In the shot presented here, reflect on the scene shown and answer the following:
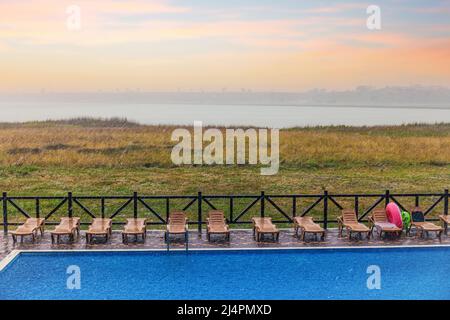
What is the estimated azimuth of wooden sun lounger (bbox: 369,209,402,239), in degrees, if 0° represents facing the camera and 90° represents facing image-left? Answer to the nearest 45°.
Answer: approximately 315°

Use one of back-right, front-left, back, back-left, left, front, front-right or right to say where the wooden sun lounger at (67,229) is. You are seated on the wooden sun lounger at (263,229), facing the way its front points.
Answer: back-right

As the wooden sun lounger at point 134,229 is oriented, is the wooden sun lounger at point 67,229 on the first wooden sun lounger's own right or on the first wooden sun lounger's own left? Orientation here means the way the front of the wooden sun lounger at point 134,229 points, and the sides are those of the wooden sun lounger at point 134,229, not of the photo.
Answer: on the first wooden sun lounger's own right

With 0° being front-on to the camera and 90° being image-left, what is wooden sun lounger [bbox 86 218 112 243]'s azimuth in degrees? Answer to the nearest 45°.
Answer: approximately 45°

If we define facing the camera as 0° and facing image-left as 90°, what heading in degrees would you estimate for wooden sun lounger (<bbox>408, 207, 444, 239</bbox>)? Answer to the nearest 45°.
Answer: approximately 315°

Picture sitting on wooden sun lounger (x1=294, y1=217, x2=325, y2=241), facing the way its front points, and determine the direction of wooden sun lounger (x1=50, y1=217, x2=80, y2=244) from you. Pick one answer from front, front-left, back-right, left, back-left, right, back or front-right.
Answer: back-right

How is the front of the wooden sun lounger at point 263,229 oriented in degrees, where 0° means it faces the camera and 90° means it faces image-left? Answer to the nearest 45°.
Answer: approximately 315°

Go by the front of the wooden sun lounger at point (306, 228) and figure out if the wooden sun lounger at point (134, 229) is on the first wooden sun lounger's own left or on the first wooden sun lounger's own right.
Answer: on the first wooden sun lounger's own right

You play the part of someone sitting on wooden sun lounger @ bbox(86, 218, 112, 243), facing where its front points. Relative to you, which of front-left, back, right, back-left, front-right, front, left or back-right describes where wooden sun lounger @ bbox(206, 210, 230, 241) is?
back-left

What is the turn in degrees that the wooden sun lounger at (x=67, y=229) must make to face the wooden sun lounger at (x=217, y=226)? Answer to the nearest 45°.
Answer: approximately 135° to its left

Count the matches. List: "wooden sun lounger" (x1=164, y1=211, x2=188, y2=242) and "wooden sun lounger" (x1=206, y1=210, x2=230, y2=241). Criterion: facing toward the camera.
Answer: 2

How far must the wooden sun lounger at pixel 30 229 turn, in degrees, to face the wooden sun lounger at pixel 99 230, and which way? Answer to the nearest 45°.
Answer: approximately 135° to its left

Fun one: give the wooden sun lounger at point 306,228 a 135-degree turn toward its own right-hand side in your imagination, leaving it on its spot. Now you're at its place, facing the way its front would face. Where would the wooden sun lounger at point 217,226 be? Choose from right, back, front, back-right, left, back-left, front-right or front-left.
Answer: front
